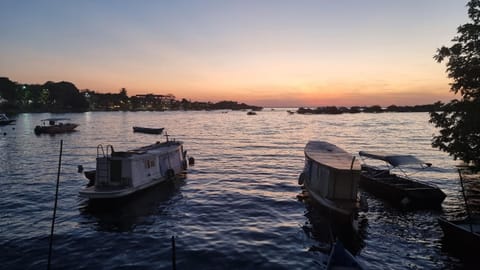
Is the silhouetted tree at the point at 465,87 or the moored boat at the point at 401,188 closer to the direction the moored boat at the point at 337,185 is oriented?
the silhouetted tree
